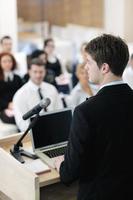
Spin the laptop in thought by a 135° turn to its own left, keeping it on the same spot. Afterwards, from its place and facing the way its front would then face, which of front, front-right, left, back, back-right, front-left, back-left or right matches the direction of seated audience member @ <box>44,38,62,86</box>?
front

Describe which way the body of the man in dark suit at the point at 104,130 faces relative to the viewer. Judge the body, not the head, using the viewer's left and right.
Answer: facing away from the viewer and to the left of the viewer

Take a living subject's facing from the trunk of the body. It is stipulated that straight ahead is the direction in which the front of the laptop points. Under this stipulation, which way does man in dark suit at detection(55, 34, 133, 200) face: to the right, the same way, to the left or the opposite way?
the opposite way

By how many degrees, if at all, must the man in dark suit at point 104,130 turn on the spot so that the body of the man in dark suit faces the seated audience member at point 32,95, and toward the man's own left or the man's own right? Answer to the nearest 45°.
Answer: approximately 45° to the man's own right

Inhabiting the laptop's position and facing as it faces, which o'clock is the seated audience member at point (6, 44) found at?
The seated audience member is roughly at 7 o'clock from the laptop.

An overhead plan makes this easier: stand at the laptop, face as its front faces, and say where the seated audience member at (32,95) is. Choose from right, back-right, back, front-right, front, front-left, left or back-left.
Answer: back-left

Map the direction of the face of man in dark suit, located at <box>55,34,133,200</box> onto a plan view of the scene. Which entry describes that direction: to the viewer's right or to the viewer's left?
to the viewer's left

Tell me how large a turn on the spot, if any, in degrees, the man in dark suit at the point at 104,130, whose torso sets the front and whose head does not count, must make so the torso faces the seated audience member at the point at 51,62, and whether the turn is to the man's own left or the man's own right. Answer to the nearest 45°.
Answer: approximately 45° to the man's own right

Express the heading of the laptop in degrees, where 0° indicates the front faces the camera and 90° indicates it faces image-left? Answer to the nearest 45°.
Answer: approximately 315°
